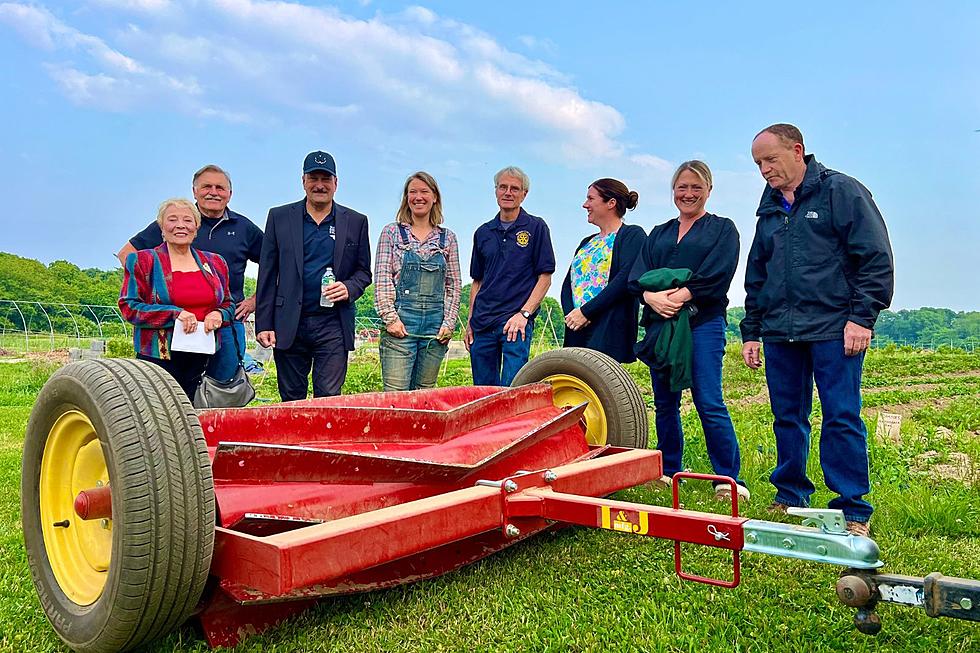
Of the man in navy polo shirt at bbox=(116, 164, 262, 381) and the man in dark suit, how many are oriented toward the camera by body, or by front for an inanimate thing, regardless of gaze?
2

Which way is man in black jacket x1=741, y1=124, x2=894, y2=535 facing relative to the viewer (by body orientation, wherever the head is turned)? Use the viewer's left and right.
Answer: facing the viewer and to the left of the viewer

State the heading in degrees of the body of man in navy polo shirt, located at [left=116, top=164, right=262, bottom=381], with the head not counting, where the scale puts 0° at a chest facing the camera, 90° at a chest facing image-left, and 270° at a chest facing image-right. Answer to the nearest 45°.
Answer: approximately 0°

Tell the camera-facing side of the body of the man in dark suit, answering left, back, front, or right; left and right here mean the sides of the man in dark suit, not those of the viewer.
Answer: front

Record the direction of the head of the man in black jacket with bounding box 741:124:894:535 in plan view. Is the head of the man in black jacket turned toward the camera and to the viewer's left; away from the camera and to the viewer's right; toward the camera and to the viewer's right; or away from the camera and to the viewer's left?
toward the camera and to the viewer's left

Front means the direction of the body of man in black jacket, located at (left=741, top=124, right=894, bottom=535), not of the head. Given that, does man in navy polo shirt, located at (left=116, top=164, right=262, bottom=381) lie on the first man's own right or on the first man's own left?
on the first man's own right

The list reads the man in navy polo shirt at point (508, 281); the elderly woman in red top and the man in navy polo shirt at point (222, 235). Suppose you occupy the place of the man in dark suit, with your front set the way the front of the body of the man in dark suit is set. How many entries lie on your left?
1
